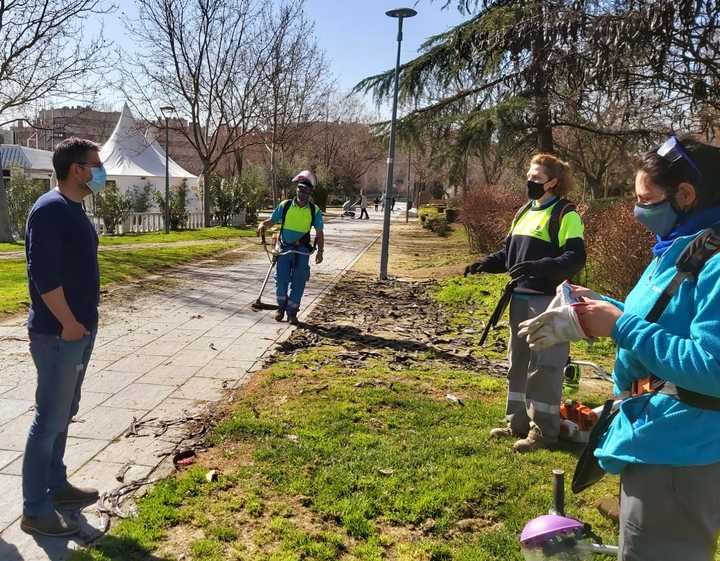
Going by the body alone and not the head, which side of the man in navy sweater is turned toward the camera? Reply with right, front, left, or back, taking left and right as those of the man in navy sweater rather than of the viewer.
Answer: right

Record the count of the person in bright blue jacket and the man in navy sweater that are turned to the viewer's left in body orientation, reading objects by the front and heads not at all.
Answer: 1

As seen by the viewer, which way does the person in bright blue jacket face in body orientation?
to the viewer's left

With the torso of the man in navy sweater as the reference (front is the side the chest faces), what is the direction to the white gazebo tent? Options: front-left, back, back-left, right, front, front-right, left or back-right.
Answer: left

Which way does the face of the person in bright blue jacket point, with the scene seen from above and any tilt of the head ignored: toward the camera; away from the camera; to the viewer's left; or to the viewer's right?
to the viewer's left

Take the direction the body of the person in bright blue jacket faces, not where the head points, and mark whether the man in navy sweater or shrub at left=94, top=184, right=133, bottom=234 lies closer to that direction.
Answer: the man in navy sweater

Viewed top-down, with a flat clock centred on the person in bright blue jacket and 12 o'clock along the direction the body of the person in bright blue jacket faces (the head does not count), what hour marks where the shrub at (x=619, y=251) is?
The shrub is roughly at 3 o'clock from the person in bright blue jacket.

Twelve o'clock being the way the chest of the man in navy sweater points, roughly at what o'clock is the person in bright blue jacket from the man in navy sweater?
The person in bright blue jacket is roughly at 2 o'clock from the man in navy sweater.

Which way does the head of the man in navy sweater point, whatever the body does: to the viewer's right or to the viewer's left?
to the viewer's right

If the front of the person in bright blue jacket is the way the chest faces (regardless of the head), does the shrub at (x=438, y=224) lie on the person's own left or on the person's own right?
on the person's own right
